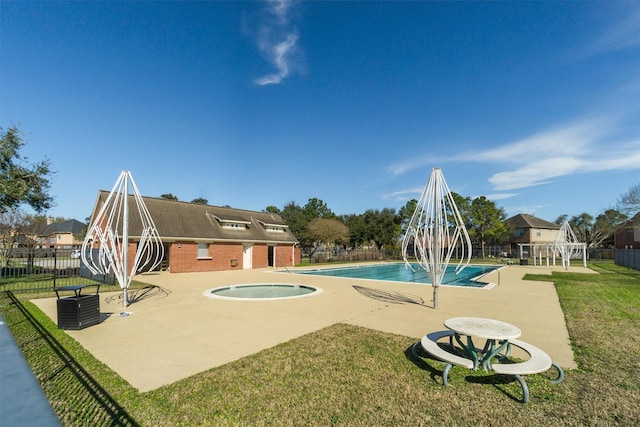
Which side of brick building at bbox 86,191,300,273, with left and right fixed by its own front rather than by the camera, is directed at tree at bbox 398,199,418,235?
left

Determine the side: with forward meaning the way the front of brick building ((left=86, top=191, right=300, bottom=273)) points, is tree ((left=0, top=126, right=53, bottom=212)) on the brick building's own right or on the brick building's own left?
on the brick building's own right

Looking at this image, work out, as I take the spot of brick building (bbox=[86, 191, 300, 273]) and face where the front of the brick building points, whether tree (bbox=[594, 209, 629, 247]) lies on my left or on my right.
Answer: on my left

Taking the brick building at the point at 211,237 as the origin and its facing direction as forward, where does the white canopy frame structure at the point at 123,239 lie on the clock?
The white canopy frame structure is roughly at 2 o'clock from the brick building.

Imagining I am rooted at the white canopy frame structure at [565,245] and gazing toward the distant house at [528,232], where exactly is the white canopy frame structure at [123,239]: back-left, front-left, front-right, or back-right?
back-left

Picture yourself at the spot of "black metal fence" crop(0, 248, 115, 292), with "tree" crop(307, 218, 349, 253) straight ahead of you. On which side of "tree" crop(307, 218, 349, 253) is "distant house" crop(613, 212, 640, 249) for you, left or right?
right

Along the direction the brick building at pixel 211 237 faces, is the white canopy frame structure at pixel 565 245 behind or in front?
in front

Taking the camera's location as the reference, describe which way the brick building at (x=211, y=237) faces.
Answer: facing the viewer and to the right of the viewer

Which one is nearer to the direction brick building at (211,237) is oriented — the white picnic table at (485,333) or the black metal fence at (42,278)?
the white picnic table

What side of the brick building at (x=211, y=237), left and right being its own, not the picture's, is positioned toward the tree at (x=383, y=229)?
left

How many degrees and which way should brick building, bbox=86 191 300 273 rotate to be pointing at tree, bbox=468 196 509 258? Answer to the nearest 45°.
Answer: approximately 45° to its left

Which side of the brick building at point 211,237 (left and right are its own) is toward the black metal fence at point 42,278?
right

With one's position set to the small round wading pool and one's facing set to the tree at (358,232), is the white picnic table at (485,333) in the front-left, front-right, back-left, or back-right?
back-right
